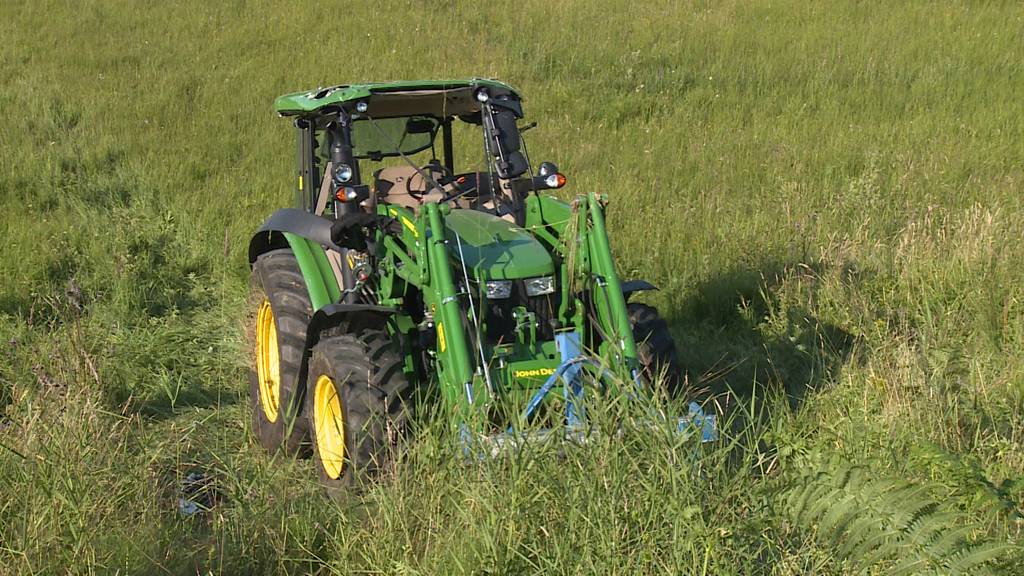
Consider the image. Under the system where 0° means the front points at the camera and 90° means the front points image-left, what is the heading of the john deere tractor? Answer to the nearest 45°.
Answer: approximately 315°
